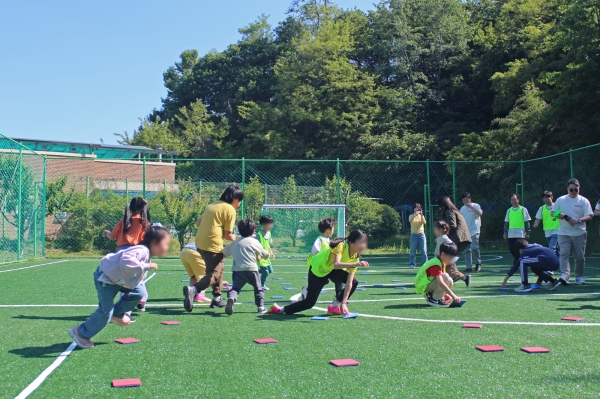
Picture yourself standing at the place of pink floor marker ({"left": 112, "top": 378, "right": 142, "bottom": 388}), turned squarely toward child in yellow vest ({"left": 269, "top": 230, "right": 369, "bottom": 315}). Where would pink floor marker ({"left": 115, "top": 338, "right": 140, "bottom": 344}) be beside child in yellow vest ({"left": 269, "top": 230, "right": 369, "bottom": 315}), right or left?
left

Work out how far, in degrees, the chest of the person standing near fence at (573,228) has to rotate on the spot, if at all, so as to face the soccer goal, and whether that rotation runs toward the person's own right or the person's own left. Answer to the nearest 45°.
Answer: approximately 135° to the person's own right

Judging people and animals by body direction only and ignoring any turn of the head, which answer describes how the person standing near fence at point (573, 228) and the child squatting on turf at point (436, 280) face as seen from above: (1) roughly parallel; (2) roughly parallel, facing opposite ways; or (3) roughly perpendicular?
roughly perpendicular

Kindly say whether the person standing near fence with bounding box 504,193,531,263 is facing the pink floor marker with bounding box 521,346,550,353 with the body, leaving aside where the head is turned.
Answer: yes

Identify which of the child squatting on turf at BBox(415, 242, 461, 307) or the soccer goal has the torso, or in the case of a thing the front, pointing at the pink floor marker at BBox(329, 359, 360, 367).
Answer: the soccer goal

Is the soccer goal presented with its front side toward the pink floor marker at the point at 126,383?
yes
